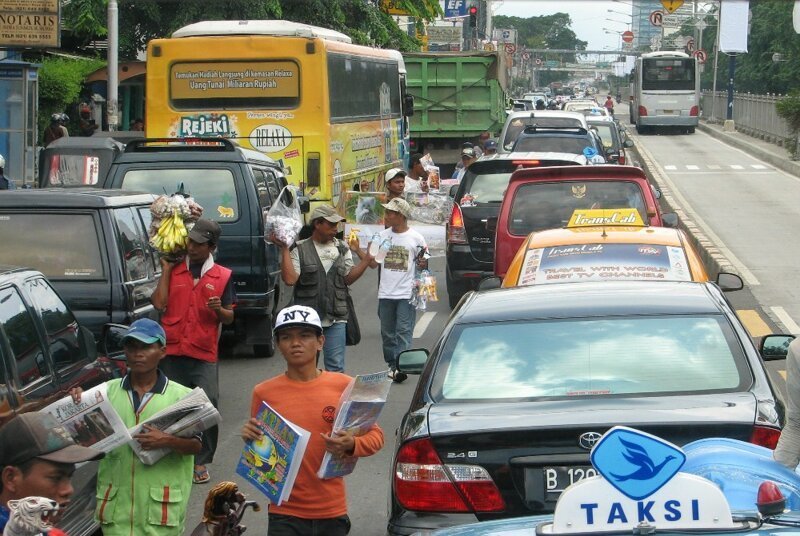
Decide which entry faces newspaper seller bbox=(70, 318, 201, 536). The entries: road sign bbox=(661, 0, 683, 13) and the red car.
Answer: the road sign

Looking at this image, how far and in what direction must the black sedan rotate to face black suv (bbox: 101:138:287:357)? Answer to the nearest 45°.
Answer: approximately 45° to its left

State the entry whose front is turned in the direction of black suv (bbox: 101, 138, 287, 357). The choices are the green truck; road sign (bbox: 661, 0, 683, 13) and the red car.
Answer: the road sign

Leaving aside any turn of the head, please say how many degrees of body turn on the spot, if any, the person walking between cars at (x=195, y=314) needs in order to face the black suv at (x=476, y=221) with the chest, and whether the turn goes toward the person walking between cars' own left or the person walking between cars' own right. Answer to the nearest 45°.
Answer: approximately 135° to the person walking between cars' own left

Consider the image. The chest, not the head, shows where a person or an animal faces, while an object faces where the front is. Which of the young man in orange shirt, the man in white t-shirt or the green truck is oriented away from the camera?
the green truck

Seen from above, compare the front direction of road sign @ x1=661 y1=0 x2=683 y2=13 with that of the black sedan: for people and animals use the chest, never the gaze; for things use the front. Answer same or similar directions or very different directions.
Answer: very different directions

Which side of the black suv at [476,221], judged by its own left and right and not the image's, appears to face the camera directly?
back

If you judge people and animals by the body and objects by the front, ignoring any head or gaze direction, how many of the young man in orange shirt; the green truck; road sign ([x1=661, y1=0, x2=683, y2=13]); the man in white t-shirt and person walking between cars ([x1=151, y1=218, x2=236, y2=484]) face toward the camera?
4

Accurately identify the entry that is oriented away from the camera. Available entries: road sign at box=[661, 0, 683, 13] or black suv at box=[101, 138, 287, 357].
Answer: the black suv

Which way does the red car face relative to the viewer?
away from the camera

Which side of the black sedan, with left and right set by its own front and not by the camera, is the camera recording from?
back

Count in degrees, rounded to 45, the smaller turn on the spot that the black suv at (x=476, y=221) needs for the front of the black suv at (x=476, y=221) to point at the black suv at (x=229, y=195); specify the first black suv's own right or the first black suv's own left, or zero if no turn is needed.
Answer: approximately 135° to the first black suv's own left

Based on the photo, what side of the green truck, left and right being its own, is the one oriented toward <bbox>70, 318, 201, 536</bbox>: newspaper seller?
back

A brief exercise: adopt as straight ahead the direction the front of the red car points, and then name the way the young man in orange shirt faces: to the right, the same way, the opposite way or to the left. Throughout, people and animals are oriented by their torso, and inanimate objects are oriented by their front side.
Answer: the opposite way
